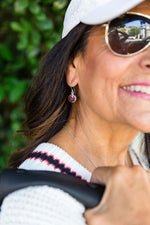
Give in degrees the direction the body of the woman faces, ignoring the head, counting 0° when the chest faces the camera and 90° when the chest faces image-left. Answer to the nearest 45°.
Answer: approximately 315°

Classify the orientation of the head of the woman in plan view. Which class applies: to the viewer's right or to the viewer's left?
to the viewer's right
